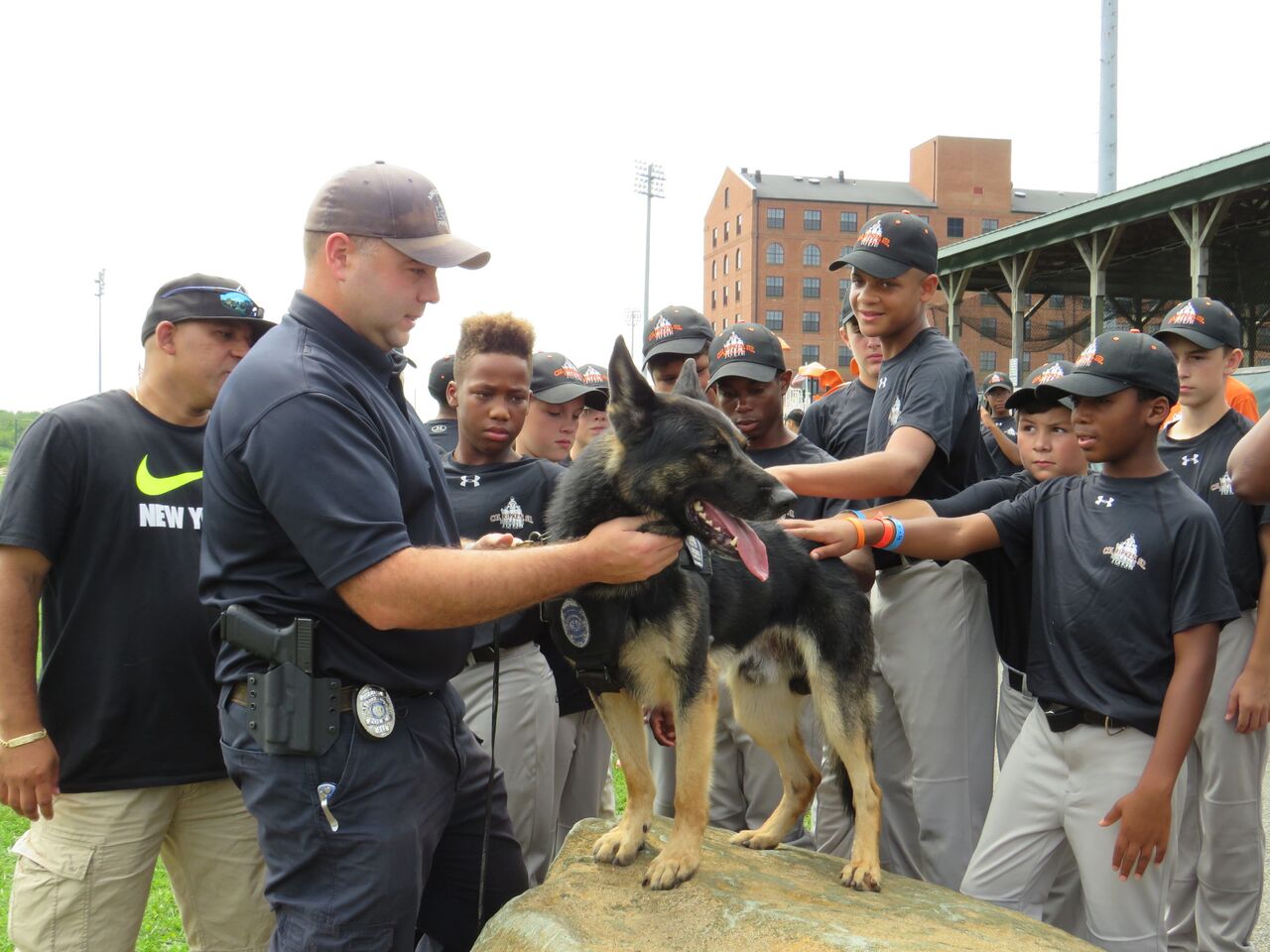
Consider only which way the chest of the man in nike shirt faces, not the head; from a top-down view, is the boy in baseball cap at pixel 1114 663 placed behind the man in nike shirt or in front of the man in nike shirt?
in front

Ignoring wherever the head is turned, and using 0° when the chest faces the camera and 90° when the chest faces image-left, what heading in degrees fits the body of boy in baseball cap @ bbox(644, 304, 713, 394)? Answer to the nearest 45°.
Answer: approximately 0°

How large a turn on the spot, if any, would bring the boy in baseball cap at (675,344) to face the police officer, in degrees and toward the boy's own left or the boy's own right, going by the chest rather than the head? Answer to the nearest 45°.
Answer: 0° — they already face them

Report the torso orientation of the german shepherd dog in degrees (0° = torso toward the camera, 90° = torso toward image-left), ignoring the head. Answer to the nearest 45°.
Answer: approximately 45°

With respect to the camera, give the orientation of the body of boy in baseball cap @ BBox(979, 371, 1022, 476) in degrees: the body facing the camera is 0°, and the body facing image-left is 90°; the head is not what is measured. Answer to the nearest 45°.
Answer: approximately 0°

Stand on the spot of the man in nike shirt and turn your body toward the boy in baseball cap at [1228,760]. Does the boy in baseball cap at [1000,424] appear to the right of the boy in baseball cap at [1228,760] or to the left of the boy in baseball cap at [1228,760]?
left

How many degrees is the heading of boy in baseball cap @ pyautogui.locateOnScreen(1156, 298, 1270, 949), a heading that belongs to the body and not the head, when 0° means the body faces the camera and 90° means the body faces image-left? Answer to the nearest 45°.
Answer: approximately 45°

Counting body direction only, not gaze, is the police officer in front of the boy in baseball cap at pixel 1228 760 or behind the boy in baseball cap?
in front

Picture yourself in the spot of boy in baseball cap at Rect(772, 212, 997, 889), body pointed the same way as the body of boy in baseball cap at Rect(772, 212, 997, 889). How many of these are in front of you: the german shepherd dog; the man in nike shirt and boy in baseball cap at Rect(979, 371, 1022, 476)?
2

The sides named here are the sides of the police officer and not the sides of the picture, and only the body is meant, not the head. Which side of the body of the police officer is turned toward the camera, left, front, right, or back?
right
